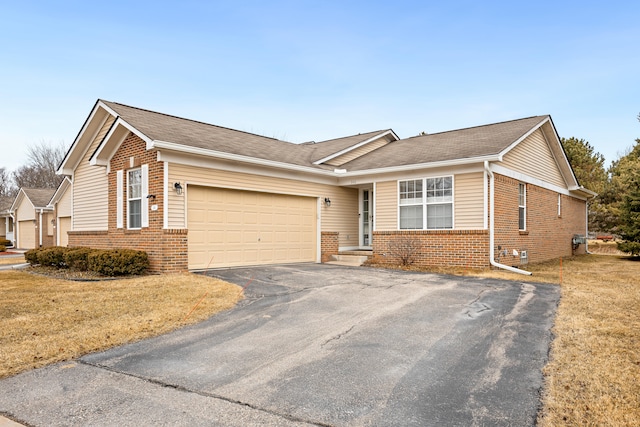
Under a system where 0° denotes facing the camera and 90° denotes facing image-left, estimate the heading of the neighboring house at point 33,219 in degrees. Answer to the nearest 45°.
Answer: approximately 45°

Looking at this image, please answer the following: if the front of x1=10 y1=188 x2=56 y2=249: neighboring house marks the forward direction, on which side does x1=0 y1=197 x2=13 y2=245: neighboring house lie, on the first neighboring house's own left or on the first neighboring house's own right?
on the first neighboring house's own right

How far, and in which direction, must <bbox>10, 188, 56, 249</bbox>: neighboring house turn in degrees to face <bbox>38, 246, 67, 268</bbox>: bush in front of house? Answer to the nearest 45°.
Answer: approximately 45° to its left

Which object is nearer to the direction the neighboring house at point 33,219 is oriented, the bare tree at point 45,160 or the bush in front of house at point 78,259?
the bush in front of house

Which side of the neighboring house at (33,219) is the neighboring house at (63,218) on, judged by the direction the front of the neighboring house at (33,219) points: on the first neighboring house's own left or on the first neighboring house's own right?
on the first neighboring house's own left

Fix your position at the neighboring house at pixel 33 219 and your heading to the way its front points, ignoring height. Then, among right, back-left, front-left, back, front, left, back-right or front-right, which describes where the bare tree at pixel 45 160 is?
back-right
